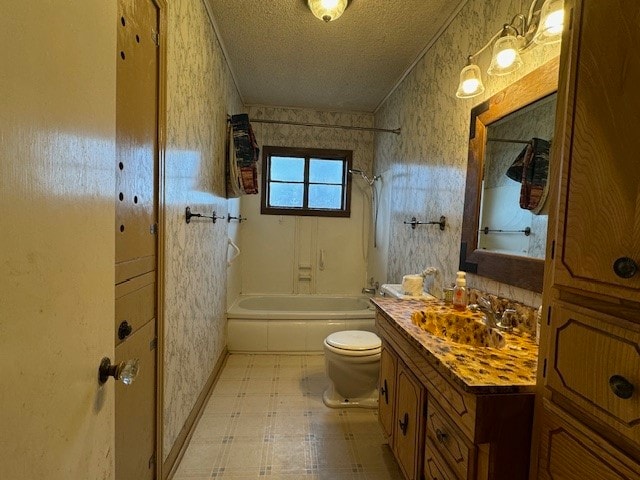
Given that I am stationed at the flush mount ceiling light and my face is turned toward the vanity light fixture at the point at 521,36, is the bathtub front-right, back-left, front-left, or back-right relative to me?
back-left

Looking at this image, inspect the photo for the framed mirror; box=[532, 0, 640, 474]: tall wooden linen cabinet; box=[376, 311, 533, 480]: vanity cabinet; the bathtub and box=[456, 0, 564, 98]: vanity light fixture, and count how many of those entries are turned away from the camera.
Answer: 0

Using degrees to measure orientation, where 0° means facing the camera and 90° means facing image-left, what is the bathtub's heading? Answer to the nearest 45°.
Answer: approximately 0°

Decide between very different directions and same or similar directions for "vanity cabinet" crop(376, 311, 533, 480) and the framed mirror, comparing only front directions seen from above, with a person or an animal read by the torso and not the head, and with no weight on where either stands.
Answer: same or similar directions

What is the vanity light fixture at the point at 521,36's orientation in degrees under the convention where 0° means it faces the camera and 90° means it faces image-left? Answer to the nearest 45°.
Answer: approximately 45°

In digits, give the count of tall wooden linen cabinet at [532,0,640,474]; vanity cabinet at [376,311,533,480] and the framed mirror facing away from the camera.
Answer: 0

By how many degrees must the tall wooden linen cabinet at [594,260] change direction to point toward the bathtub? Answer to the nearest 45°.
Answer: approximately 90° to its right

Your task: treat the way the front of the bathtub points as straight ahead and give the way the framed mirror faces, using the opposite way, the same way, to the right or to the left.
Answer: to the right

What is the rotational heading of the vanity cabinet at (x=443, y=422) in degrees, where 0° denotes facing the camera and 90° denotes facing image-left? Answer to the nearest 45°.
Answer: approximately 45°

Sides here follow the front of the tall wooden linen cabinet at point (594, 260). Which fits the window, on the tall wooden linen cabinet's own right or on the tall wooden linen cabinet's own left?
on the tall wooden linen cabinet's own right

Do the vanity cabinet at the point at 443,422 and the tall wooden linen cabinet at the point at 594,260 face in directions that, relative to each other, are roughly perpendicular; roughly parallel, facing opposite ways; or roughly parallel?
roughly parallel

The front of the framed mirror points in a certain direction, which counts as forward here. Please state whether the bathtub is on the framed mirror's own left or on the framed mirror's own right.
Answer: on the framed mirror's own right

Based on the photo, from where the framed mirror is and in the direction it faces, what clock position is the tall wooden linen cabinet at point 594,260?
The tall wooden linen cabinet is roughly at 10 o'clock from the framed mirror.

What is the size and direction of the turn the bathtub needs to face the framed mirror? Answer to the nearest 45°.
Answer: approximately 45° to its left

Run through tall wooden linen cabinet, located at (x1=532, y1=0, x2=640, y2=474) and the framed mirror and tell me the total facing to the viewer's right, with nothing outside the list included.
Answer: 0
